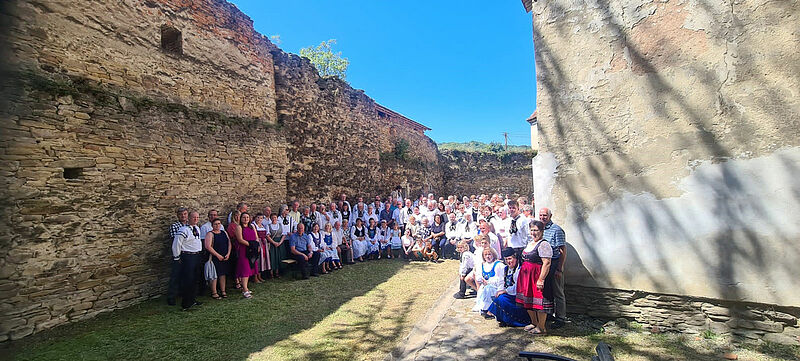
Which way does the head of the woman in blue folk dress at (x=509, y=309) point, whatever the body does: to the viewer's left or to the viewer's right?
to the viewer's left

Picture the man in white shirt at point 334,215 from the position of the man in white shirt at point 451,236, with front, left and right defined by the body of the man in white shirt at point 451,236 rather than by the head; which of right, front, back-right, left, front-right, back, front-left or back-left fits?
right

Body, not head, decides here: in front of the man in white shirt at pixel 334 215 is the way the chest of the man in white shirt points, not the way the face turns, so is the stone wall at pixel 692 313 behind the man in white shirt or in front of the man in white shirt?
in front

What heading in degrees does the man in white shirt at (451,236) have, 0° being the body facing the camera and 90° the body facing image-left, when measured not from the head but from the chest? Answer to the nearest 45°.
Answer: approximately 0°

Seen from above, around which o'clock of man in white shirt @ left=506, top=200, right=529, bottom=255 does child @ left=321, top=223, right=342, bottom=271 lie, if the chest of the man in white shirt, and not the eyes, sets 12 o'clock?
The child is roughly at 2 o'clock from the man in white shirt.

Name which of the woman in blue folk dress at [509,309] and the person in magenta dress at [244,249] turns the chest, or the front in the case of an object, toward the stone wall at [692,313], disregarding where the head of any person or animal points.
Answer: the person in magenta dress

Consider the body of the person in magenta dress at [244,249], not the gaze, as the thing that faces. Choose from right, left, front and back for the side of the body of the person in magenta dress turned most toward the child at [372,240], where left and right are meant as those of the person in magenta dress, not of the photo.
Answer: left

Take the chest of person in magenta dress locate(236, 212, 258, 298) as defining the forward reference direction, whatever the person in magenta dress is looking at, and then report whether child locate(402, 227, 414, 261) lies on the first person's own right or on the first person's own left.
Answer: on the first person's own left

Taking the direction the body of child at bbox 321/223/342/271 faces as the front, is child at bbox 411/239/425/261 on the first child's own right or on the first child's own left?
on the first child's own left

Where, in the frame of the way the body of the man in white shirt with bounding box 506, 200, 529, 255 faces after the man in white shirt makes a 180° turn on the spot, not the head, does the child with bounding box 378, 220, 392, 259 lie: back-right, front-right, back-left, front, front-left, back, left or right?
left

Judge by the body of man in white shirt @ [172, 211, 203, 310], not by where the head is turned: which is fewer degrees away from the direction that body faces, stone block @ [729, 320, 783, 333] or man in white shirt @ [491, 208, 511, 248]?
the stone block

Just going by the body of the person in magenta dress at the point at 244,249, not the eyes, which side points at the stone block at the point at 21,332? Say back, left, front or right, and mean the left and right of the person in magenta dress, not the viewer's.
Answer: right
